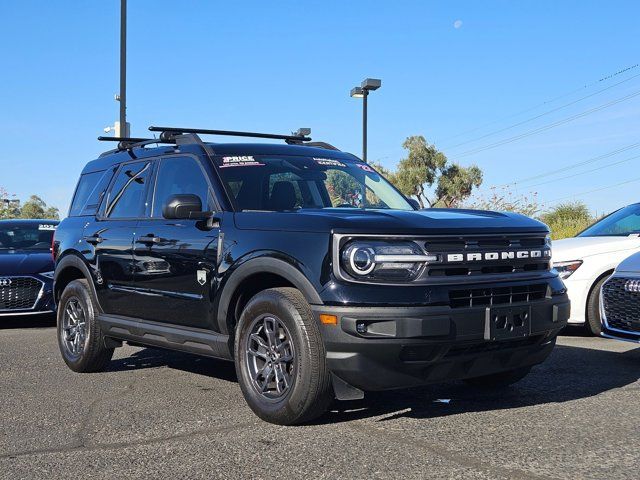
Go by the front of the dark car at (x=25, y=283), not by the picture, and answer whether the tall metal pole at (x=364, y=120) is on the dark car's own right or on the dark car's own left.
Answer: on the dark car's own left

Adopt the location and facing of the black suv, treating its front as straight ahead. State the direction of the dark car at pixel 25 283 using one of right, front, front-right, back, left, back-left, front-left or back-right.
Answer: back

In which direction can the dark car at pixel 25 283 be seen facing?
toward the camera

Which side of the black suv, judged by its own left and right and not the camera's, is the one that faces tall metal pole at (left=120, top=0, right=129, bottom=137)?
back

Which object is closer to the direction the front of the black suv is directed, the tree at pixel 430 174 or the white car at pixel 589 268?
the white car

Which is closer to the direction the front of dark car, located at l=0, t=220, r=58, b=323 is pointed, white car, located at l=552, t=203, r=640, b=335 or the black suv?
the black suv

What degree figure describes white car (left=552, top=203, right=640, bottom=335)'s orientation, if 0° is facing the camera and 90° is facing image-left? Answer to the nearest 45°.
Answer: approximately 45°

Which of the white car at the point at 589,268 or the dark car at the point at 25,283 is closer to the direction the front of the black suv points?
the white car

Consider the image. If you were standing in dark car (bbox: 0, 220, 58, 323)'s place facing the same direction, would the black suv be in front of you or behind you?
in front

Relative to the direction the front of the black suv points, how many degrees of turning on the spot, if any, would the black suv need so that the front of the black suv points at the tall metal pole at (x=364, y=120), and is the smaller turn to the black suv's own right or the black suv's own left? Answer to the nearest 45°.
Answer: approximately 135° to the black suv's own left

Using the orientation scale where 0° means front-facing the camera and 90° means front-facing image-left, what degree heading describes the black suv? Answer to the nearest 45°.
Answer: approximately 315°

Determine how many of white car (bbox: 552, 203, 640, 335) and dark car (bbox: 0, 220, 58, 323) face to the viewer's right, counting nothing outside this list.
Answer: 0

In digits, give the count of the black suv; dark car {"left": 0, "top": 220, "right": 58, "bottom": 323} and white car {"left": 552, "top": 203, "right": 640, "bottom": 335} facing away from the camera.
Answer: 0
